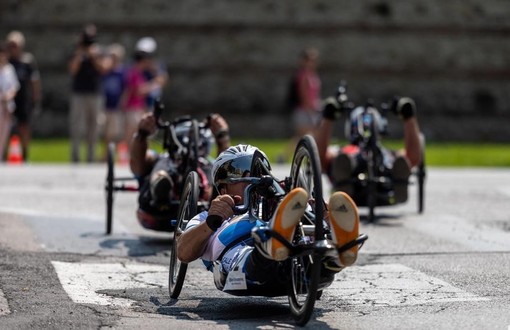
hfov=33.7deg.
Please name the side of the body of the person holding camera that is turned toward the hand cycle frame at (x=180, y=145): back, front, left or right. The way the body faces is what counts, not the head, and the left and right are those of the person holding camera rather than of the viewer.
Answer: front

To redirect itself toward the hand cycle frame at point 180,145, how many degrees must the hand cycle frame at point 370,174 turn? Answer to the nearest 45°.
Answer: approximately 45° to its right

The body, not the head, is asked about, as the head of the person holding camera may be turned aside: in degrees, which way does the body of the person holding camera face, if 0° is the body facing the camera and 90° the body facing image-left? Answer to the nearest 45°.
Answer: approximately 0°

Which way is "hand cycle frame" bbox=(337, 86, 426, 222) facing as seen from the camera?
toward the camera

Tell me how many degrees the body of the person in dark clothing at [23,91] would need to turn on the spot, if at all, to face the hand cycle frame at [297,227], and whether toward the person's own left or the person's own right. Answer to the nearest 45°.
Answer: approximately 45° to the person's own left

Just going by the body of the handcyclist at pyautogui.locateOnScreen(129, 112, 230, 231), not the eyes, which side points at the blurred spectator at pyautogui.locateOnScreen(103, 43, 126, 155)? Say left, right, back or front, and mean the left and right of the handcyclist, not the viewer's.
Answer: back

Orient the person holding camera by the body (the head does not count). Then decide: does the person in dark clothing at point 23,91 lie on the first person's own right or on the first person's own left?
on the first person's own right

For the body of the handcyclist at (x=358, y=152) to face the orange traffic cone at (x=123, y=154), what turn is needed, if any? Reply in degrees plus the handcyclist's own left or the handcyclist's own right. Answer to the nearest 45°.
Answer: approximately 135° to the handcyclist's own right

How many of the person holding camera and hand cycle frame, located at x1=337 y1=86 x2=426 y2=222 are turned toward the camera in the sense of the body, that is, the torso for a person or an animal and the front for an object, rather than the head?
2

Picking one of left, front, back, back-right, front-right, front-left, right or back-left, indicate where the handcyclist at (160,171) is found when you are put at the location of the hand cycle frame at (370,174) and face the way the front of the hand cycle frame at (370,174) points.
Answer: front-right
